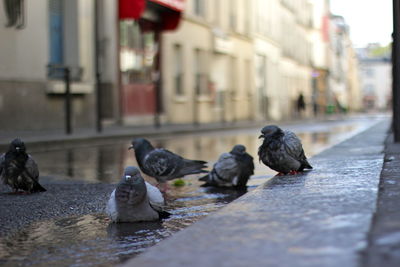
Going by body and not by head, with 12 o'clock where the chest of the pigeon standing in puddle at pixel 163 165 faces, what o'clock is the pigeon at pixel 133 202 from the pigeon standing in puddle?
The pigeon is roughly at 9 o'clock from the pigeon standing in puddle.

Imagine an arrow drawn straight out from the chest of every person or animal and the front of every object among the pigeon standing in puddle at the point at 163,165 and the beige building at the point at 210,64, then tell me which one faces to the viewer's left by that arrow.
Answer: the pigeon standing in puddle

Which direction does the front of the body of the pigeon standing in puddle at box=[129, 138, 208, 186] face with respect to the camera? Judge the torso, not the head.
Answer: to the viewer's left

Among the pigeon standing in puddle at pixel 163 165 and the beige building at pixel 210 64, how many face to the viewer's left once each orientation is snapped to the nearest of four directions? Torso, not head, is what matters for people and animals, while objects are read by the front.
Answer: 1

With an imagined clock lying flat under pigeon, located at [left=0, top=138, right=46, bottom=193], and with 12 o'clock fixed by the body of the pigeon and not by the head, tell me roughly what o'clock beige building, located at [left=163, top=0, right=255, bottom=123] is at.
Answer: The beige building is roughly at 5 o'clock from the pigeon.

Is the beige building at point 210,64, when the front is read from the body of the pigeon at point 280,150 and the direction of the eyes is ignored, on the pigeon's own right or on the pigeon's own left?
on the pigeon's own right

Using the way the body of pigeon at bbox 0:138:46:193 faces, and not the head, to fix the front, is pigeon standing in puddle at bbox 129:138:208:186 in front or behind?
behind

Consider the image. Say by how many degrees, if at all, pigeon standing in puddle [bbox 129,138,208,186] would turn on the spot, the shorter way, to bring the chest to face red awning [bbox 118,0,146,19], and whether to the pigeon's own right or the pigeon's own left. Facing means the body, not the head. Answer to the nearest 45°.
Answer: approximately 90° to the pigeon's own right

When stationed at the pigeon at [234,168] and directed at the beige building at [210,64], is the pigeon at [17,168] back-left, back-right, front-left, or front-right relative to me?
back-left

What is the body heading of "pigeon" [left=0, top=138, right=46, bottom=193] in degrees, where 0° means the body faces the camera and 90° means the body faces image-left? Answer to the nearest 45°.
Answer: approximately 45°

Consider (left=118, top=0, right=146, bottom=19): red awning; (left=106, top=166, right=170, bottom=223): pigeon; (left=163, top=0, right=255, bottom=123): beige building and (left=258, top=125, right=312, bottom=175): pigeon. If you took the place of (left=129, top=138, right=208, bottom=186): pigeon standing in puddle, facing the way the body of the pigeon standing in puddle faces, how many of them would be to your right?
2

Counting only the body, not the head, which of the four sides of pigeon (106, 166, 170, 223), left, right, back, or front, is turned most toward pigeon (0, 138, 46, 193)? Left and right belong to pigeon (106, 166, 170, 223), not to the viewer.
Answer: right
